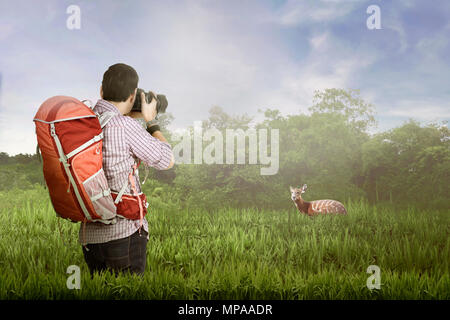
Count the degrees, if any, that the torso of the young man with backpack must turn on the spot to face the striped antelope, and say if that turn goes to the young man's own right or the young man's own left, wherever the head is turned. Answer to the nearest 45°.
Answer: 0° — they already face it

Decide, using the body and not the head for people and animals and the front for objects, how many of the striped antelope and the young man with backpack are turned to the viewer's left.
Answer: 1

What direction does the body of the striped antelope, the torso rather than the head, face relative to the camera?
to the viewer's left

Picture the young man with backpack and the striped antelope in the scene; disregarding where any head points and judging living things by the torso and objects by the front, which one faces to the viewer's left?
the striped antelope

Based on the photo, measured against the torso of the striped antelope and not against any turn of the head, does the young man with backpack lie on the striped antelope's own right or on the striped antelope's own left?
on the striped antelope's own left

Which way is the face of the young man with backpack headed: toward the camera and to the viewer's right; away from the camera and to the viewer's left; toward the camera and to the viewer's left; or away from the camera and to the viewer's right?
away from the camera and to the viewer's right

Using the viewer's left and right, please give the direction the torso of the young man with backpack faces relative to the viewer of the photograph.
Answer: facing away from the viewer and to the right of the viewer
